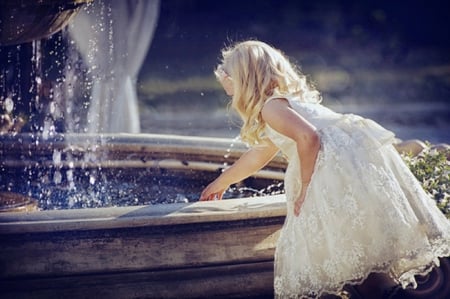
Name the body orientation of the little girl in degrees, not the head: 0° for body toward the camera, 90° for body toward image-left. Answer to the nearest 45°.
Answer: approximately 90°

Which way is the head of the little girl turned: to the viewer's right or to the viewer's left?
to the viewer's left

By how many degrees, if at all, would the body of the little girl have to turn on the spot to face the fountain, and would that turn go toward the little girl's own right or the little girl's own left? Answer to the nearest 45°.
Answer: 0° — they already face it

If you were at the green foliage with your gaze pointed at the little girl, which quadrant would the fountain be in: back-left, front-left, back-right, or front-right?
front-right

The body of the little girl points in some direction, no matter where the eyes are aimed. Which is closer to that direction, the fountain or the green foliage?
the fountain

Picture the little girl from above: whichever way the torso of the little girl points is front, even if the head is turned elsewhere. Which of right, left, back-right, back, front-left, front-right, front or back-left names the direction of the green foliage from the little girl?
back-right
